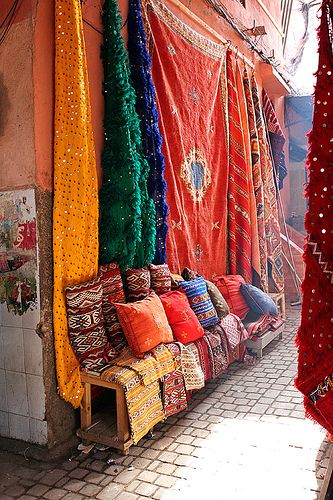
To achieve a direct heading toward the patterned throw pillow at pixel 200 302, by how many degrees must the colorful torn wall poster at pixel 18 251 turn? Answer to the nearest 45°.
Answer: approximately 135° to its left

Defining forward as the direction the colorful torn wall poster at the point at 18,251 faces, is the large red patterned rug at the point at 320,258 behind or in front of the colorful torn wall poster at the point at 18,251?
in front

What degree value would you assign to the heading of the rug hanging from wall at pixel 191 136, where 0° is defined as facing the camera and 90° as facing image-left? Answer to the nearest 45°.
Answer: approximately 315°

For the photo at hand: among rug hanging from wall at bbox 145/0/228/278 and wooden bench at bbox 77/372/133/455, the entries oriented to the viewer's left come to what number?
0

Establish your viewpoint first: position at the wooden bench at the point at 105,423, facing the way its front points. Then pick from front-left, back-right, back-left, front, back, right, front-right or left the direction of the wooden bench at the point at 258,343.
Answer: left

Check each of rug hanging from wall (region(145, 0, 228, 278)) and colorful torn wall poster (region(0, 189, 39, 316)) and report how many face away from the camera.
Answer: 0

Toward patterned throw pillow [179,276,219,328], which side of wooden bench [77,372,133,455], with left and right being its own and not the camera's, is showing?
left

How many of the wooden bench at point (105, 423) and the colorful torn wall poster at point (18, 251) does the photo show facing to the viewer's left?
0

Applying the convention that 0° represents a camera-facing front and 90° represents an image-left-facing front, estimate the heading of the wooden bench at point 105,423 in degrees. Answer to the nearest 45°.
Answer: approximately 315°

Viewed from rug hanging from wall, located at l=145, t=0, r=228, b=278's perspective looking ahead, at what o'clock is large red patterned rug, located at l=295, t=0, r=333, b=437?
The large red patterned rug is roughly at 1 o'clock from the rug hanging from wall.
